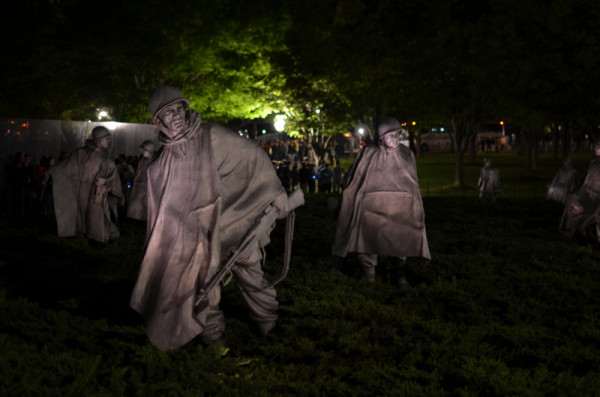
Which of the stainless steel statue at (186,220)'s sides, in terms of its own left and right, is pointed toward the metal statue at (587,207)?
back

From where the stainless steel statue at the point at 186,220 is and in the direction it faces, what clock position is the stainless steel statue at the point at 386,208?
the stainless steel statue at the point at 386,208 is roughly at 6 o'clock from the stainless steel statue at the point at 186,220.

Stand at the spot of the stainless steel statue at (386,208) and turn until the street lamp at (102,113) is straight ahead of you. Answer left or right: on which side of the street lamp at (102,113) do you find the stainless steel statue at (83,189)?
left

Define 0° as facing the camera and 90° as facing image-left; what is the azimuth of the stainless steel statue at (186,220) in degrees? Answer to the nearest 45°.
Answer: approximately 45°

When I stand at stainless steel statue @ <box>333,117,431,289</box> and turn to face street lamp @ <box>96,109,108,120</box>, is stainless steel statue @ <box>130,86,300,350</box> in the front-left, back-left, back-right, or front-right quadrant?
back-left

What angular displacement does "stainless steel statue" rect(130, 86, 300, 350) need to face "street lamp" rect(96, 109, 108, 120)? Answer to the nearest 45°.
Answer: approximately 135° to its right

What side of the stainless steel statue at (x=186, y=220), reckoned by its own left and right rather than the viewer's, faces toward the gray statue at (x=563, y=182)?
back

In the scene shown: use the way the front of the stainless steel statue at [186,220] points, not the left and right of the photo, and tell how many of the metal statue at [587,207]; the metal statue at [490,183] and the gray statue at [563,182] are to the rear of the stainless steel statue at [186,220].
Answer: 3
